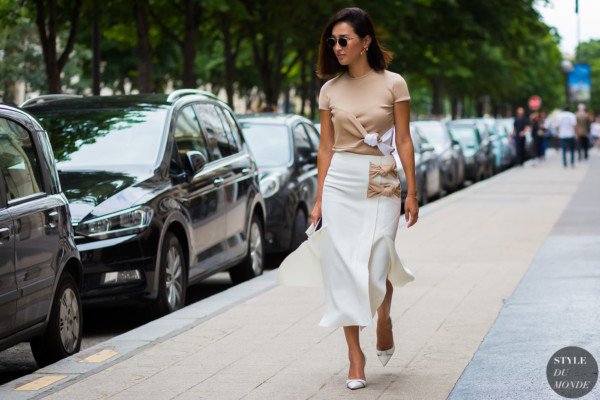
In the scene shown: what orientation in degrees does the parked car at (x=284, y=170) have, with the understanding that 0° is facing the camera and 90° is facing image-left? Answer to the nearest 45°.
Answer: approximately 45°

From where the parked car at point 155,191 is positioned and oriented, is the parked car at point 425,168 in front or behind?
behind

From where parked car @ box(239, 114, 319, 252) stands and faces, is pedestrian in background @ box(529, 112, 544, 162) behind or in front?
behind

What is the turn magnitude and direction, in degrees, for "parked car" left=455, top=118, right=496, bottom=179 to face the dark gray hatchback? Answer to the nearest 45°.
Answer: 0° — it already faces it

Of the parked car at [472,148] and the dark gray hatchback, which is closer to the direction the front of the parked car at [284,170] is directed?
the dark gray hatchback

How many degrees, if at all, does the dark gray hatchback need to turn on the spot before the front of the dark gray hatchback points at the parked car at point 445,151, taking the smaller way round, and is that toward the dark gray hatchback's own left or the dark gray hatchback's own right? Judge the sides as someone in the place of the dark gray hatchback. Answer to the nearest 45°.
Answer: approximately 180°

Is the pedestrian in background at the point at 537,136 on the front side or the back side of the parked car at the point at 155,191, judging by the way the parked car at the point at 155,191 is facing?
on the back side
